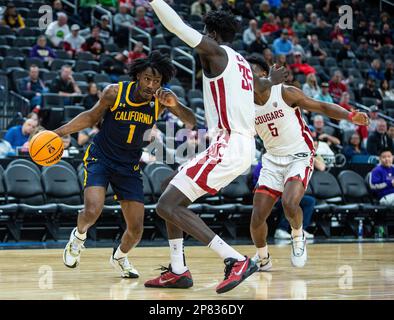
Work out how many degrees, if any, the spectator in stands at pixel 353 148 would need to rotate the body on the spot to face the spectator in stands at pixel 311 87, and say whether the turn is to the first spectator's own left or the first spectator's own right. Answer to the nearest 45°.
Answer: approximately 135° to the first spectator's own right

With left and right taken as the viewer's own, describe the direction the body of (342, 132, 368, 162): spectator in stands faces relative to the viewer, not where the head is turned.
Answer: facing the viewer

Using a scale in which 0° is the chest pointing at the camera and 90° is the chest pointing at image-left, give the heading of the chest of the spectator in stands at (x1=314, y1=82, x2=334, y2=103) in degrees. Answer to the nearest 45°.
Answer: approximately 0°

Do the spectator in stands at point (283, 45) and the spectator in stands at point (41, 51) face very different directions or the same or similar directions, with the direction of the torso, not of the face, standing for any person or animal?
same or similar directions

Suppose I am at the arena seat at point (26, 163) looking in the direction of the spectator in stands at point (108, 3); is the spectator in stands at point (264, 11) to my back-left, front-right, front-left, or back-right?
front-right

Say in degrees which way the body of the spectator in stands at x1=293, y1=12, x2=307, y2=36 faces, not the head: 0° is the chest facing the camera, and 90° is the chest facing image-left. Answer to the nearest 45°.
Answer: approximately 0°

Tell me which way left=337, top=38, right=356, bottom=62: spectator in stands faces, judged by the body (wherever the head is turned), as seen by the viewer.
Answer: toward the camera

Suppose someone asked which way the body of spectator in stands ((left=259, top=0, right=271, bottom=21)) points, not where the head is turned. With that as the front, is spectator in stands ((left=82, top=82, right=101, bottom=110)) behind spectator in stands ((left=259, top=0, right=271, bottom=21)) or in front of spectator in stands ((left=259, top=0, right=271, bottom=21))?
in front

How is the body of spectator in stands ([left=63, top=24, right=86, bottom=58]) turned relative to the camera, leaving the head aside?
toward the camera

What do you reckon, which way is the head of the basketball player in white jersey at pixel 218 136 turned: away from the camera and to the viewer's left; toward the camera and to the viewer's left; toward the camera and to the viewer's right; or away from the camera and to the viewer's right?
away from the camera and to the viewer's left

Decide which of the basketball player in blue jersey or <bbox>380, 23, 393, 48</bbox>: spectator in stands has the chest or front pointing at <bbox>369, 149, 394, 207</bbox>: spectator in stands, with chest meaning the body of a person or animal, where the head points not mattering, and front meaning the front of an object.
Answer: <bbox>380, 23, 393, 48</bbox>: spectator in stands

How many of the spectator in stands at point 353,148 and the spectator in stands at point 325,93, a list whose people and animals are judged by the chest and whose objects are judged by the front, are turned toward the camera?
2
